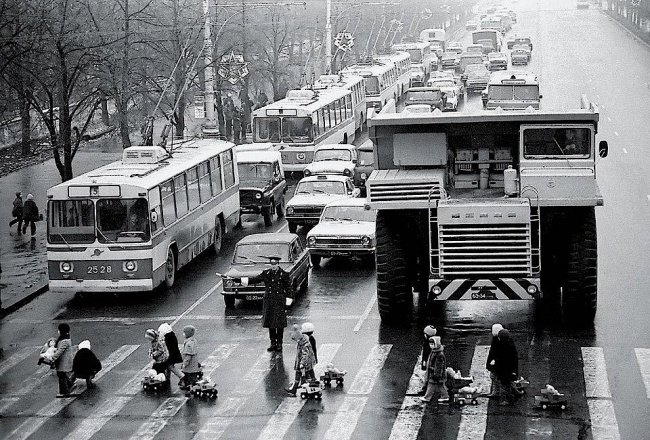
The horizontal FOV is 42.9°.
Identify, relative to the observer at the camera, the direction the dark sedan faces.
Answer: facing the viewer and to the left of the viewer

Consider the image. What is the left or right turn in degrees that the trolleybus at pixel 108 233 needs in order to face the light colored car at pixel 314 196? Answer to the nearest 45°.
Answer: approximately 180°

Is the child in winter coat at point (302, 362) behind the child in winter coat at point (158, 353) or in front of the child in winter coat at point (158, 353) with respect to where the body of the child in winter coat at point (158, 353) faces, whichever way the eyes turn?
behind

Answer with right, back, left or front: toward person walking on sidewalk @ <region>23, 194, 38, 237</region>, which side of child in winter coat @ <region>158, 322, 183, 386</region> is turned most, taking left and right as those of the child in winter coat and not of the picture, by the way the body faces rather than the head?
right

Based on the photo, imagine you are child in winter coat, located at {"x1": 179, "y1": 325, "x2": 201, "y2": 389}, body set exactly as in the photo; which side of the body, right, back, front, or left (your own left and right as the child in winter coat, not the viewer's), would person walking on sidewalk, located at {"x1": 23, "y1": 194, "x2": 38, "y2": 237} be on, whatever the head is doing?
right

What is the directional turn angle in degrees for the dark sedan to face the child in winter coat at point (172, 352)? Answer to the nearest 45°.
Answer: approximately 45° to its left

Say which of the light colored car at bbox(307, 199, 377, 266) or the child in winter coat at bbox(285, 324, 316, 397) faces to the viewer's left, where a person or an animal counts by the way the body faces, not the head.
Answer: the child in winter coat

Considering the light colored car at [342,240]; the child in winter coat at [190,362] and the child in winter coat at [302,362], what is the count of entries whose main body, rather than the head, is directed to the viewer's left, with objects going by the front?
2

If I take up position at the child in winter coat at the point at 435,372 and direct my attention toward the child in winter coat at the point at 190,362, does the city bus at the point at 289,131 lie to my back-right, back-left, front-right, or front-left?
front-right

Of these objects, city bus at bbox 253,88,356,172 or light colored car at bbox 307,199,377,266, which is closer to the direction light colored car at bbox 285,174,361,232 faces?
the light colored car

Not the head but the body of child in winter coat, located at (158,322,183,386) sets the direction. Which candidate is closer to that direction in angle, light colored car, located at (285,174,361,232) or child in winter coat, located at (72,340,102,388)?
the child in winter coat

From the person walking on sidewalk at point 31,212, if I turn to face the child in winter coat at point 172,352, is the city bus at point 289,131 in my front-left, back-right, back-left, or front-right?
back-left
